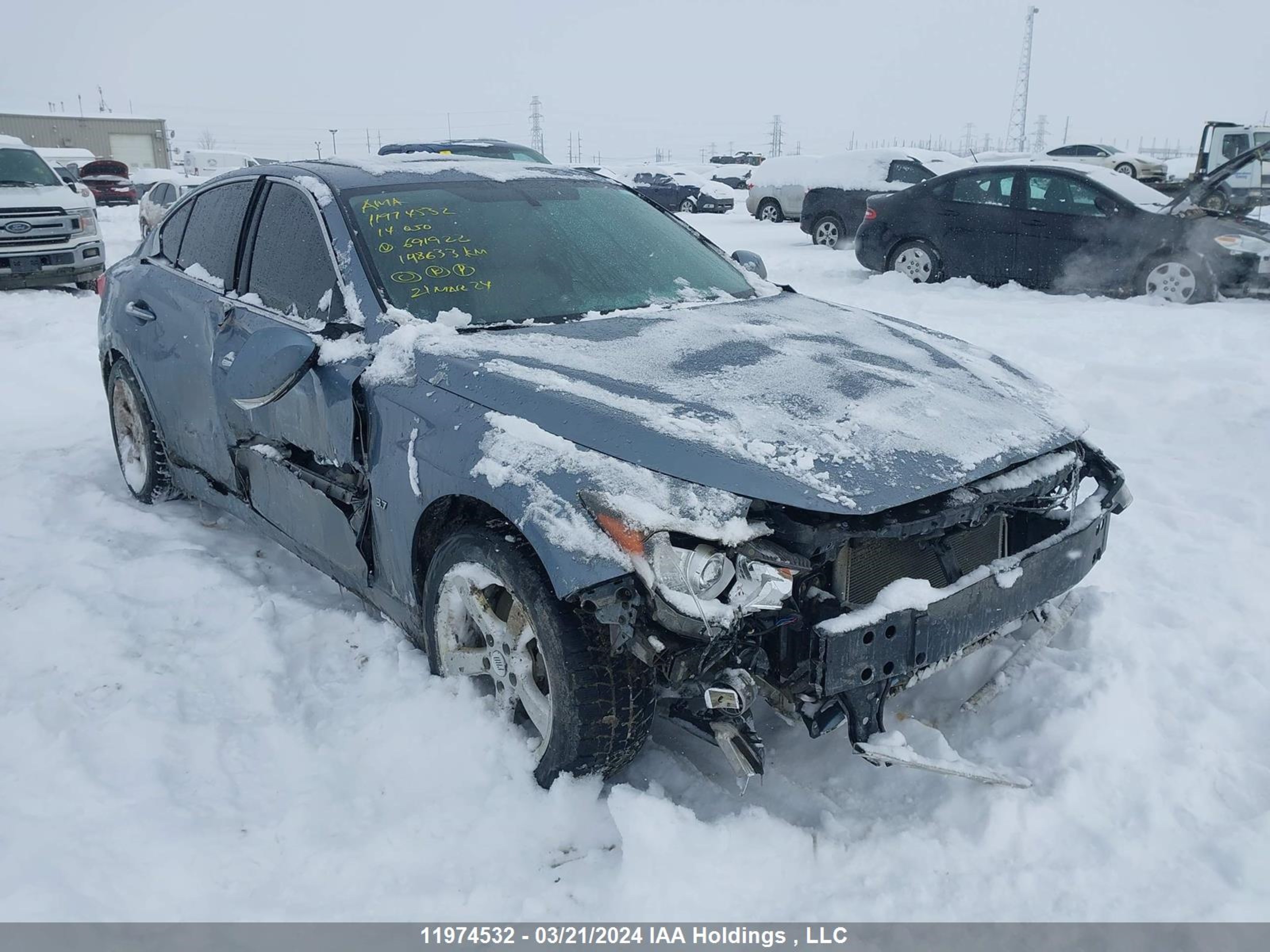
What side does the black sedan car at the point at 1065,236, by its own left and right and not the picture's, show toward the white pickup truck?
back

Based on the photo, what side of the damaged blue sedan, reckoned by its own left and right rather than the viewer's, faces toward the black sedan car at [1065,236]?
left

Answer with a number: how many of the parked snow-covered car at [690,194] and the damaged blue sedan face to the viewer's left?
0

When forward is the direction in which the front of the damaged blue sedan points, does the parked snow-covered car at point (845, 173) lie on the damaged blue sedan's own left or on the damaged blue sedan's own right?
on the damaged blue sedan's own left

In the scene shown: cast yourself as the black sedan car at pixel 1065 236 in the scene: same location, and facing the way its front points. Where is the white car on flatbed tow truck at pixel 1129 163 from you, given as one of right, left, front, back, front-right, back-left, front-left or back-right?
left

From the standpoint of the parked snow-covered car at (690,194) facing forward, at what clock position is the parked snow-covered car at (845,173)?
the parked snow-covered car at (845,173) is roughly at 1 o'clock from the parked snow-covered car at (690,194).

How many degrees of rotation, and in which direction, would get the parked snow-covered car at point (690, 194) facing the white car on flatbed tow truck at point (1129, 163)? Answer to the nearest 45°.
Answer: approximately 45° to its left

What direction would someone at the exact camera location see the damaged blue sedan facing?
facing the viewer and to the right of the viewer

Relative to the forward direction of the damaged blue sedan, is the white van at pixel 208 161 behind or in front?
behind

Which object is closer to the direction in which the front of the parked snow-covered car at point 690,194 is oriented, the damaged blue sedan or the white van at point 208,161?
the damaged blue sedan

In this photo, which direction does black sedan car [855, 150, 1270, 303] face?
to the viewer's right

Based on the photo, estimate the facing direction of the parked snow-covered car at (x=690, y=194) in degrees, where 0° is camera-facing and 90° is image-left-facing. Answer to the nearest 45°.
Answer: approximately 315°
